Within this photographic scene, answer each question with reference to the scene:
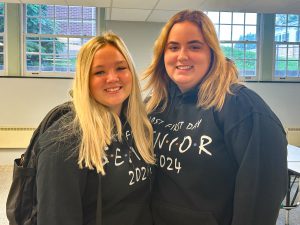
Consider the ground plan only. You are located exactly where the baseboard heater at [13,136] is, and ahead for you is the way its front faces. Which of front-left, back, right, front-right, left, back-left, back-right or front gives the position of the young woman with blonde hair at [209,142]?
front

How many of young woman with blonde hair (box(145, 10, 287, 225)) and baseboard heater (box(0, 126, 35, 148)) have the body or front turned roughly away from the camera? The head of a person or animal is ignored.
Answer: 0

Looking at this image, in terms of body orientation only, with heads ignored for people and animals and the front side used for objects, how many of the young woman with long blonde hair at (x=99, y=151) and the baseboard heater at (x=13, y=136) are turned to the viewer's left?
0

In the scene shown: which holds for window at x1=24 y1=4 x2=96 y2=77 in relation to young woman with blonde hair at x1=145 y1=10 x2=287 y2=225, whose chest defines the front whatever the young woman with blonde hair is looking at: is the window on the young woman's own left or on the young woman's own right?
on the young woman's own right

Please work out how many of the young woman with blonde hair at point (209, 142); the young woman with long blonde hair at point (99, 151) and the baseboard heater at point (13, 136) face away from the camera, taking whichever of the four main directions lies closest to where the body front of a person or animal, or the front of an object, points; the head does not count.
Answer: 0

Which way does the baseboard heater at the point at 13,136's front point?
toward the camera

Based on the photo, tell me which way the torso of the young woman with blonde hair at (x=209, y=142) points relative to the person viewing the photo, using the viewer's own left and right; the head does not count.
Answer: facing the viewer and to the left of the viewer

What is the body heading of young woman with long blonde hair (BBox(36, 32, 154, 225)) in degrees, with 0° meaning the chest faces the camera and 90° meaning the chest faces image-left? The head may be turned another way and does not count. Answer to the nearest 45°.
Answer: approximately 315°

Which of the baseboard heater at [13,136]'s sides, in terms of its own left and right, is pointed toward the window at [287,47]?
left

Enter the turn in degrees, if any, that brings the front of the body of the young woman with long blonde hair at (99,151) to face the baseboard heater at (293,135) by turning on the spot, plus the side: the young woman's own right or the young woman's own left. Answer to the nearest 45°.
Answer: approximately 90° to the young woman's own left
